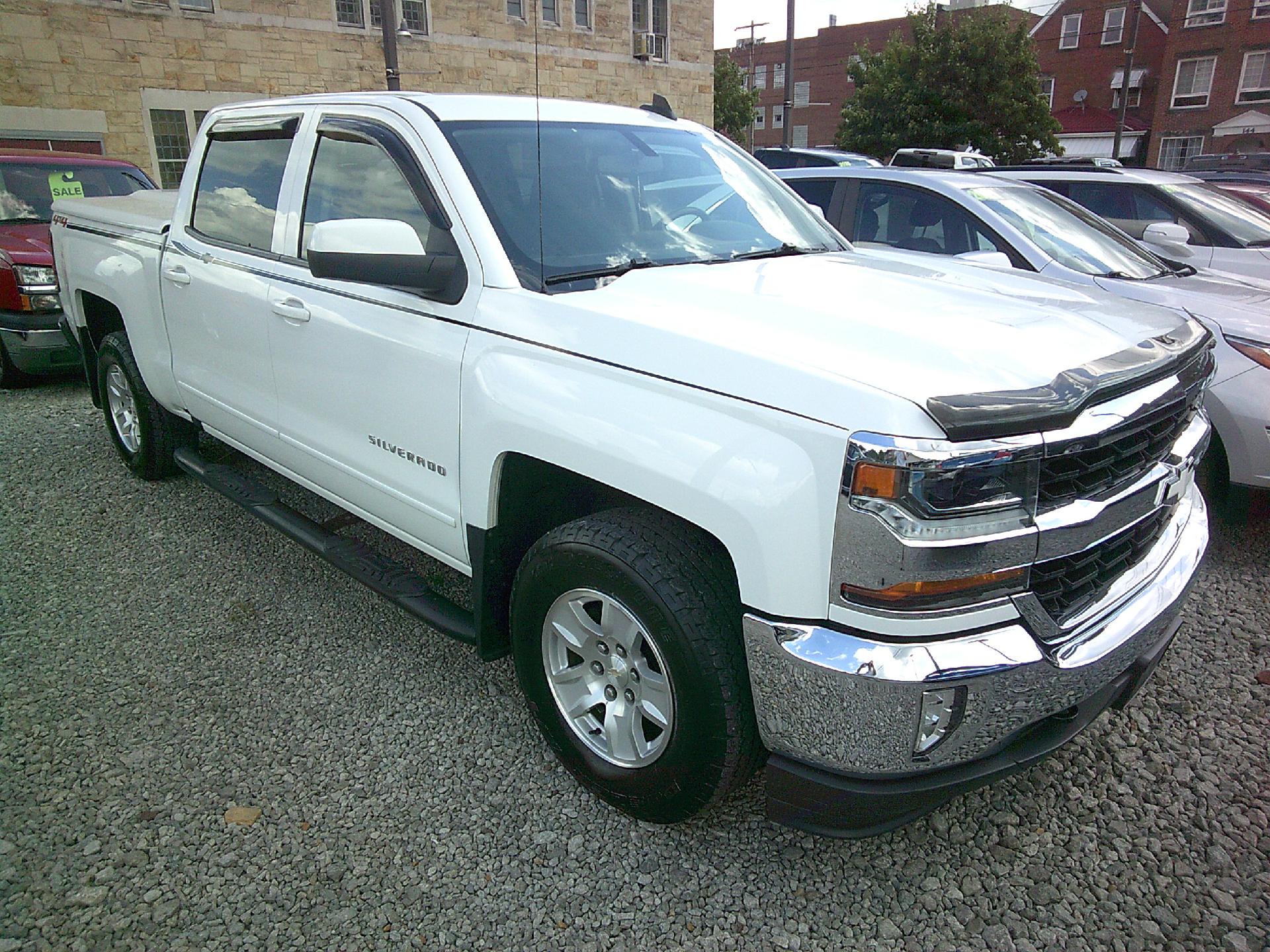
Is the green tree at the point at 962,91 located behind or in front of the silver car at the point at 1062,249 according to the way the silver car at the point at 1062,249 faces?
behind

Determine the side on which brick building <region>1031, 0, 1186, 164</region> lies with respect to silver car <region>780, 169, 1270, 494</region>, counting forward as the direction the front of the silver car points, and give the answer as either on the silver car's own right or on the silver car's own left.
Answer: on the silver car's own left

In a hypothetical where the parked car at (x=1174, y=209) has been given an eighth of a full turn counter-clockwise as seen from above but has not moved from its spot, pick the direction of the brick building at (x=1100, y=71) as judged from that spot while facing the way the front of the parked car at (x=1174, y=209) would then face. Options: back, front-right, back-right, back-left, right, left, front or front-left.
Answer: left

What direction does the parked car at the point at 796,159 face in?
to the viewer's right

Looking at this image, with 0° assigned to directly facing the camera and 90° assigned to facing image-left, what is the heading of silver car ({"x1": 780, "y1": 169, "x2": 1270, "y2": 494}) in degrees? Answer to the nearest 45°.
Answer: approximately 315°

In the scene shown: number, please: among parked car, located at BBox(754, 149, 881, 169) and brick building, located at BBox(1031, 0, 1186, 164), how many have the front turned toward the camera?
1

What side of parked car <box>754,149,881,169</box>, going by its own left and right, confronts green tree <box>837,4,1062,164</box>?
left

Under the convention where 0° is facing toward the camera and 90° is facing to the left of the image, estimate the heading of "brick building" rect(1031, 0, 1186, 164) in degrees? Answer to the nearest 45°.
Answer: approximately 0°

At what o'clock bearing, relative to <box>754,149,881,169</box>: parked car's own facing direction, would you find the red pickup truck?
The red pickup truck is roughly at 4 o'clock from the parked car.

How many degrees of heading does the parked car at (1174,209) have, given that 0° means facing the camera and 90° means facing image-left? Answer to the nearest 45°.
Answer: approximately 315°

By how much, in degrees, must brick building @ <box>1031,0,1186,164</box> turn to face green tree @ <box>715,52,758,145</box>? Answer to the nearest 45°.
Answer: approximately 90° to its right

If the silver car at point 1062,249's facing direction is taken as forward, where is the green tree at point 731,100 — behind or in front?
behind

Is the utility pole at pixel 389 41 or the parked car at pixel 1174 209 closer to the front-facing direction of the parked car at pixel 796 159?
the parked car

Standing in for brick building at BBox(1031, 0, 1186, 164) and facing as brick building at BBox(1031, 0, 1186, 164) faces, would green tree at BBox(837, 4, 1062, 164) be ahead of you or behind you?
ahead
